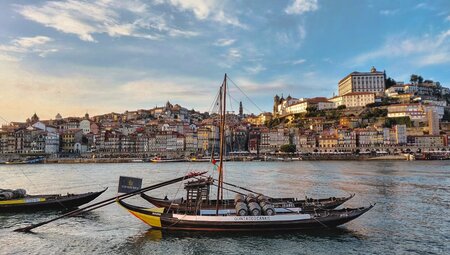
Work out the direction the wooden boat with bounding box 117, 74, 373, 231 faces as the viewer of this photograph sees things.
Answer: facing to the right of the viewer

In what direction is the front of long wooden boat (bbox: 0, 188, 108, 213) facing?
to the viewer's right

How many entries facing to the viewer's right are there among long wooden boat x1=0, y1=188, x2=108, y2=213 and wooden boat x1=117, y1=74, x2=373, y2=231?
2

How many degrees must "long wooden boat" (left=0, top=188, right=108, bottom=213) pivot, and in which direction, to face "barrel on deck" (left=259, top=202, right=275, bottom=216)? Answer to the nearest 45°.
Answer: approximately 45° to its right

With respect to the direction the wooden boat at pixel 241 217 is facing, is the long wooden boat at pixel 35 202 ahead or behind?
behind

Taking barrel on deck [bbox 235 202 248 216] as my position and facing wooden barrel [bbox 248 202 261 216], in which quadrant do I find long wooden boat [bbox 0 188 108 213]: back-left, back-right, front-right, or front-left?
back-left
